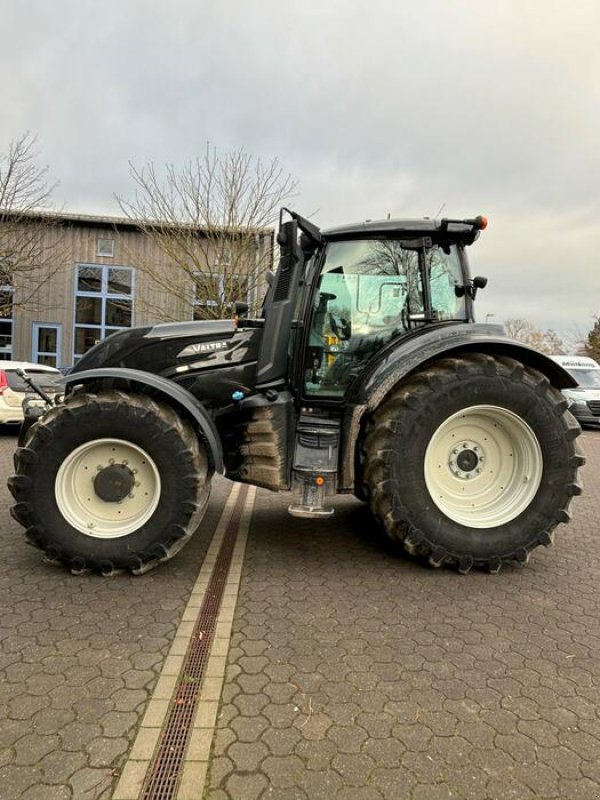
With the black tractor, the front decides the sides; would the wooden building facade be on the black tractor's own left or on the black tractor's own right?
on the black tractor's own right

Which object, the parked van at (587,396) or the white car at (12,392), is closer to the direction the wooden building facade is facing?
the white car

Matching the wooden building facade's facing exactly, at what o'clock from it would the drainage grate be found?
The drainage grate is roughly at 12 o'clock from the wooden building facade.

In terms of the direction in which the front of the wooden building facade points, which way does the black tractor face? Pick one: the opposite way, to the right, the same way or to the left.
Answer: to the right

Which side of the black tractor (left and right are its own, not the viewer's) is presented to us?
left

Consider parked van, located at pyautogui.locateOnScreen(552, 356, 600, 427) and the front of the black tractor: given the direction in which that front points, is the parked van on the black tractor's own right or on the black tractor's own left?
on the black tractor's own right

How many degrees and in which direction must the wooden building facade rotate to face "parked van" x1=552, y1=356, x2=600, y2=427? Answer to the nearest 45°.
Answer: approximately 45° to its left

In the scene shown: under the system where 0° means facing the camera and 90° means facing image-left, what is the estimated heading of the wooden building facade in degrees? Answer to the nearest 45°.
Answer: approximately 0°

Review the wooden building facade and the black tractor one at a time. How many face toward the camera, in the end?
1

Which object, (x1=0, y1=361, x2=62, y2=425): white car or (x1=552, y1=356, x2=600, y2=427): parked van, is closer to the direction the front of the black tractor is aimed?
the white car

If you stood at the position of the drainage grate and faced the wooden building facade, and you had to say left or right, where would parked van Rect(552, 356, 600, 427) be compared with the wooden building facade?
right

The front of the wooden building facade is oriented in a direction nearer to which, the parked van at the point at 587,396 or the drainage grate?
the drainage grate

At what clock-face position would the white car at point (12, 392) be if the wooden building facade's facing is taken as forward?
The white car is roughly at 12 o'clock from the wooden building facade.
